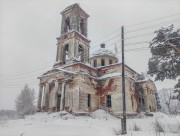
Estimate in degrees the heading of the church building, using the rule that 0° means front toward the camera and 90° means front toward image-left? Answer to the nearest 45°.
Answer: approximately 45°
